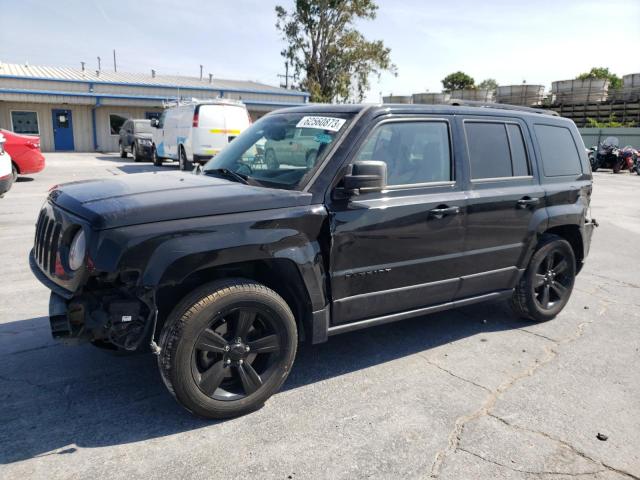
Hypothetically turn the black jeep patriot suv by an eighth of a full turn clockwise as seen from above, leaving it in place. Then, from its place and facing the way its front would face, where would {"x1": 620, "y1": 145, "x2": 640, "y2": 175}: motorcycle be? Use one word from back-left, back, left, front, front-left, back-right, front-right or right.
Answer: back-right

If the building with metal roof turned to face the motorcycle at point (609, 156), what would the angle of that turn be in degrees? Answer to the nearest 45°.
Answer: approximately 45° to its left

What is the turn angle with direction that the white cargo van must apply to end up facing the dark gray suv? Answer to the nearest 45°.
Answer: approximately 45° to its right

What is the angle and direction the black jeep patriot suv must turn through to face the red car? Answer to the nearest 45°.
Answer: approximately 90° to its right

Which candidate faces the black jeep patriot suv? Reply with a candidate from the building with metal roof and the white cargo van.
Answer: the building with metal roof

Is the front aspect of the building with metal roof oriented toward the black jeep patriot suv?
yes

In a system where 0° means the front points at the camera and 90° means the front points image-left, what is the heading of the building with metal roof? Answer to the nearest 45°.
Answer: approximately 0°

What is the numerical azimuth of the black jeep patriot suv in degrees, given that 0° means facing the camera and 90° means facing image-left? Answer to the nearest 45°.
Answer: approximately 45°

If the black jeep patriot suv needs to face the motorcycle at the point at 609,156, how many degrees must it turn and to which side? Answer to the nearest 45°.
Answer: approximately 180°

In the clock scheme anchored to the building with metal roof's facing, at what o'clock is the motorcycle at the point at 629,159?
The motorcycle is roughly at 10 o'clock from the building with metal roof.
